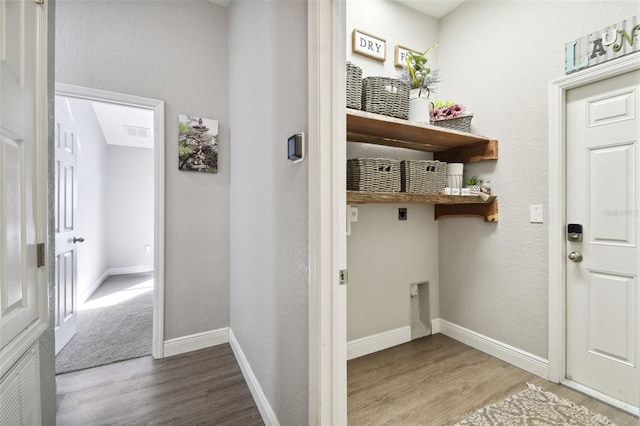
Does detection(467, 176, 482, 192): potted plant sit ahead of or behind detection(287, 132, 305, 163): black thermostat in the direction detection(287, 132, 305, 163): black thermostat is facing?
behind

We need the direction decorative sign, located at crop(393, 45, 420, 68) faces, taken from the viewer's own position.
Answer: facing the viewer and to the right of the viewer

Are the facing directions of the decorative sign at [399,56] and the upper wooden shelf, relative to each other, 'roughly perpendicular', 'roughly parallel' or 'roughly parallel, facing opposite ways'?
roughly parallel

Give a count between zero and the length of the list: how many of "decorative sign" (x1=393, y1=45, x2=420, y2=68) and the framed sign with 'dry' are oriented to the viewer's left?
0

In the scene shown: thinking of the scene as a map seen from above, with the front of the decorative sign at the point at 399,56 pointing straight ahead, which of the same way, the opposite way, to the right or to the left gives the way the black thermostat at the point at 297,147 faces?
to the right

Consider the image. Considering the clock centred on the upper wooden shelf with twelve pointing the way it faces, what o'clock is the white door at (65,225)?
The white door is roughly at 4 o'clock from the upper wooden shelf.

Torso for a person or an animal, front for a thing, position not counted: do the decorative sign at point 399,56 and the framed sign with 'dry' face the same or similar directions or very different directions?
same or similar directions

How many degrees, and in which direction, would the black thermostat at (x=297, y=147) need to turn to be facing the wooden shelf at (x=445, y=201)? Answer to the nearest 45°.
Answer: approximately 180°

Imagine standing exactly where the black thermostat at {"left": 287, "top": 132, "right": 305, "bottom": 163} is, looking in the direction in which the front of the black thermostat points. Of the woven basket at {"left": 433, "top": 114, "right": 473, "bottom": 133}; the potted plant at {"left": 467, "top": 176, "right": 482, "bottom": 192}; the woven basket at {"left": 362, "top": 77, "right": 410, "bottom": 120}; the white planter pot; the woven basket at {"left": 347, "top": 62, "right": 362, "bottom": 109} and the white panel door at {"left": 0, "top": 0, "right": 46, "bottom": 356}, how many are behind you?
5

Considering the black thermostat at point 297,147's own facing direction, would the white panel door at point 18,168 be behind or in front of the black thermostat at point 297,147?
in front

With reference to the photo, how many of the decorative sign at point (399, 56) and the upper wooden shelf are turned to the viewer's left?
0

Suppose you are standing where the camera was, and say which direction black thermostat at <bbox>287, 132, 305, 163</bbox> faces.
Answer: facing the viewer and to the left of the viewer
